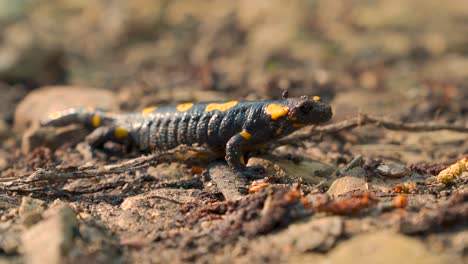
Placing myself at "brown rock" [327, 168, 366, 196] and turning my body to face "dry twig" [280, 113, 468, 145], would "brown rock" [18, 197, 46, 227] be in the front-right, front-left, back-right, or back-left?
back-left

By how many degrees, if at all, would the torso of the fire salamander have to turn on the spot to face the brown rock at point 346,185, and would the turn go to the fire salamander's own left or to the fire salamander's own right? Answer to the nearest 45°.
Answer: approximately 45° to the fire salamander's own right

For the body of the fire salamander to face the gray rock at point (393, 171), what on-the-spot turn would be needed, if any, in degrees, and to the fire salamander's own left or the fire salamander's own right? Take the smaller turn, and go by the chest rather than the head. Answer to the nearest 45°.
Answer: approximately 45° to the fire salamander's own right

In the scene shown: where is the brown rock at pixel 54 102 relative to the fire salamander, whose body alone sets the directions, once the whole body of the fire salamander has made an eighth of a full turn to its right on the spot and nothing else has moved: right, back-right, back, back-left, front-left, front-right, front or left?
back

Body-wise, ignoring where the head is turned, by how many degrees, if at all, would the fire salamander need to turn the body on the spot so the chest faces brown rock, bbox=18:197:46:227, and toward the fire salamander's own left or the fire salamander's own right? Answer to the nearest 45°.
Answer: approximately 135° to the fire salamander's own right

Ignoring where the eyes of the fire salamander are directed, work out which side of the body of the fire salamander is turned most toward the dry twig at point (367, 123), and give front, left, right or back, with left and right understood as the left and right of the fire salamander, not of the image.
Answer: front

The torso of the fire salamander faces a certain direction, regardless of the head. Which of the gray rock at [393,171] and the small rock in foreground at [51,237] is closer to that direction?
the gray rock

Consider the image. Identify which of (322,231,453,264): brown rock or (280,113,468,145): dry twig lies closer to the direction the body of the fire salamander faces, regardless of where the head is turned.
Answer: the dry twig

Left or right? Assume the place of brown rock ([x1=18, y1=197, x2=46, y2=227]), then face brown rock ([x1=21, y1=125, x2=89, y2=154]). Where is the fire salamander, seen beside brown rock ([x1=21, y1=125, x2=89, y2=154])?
right

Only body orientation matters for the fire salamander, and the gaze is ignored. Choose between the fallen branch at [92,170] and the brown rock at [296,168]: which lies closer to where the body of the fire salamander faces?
the brown rock

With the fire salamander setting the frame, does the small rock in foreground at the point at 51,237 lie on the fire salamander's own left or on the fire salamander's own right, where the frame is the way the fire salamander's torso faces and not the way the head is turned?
on the fire salamander's own right

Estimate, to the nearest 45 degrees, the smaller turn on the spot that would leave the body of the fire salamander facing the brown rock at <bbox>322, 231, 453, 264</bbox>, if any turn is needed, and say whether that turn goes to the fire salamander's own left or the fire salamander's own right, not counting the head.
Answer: approximately 90° to the fire salamander's own right

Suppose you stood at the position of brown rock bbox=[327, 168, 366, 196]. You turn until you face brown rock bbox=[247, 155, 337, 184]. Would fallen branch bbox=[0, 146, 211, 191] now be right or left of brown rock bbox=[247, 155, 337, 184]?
left

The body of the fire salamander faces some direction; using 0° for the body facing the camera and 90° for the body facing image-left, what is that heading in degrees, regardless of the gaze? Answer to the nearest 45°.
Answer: approximately 270°

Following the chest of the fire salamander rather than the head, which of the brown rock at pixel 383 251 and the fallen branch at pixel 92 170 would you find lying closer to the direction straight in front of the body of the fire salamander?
the brown rock
